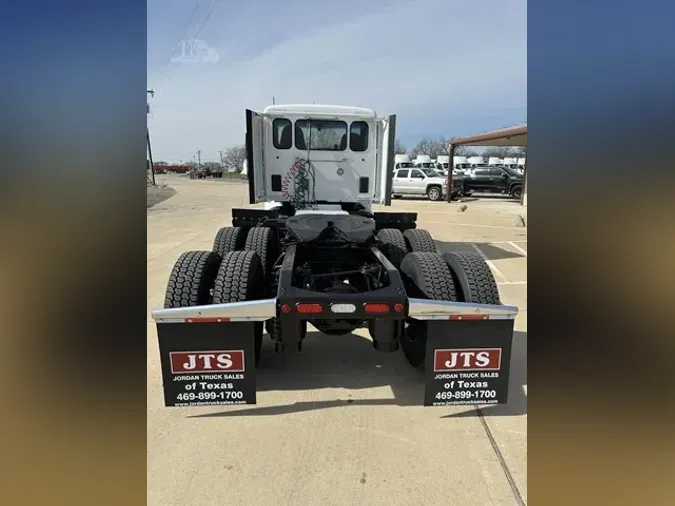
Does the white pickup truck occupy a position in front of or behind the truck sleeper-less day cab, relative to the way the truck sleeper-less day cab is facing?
in front

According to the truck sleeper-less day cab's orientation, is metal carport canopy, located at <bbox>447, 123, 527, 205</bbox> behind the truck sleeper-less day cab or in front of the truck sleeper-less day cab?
in front

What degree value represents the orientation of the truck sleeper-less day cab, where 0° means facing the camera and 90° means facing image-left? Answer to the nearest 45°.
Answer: approximately 180°
